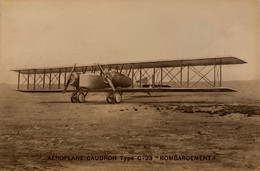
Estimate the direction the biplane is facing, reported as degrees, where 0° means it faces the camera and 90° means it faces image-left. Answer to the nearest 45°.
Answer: approximately 45°
